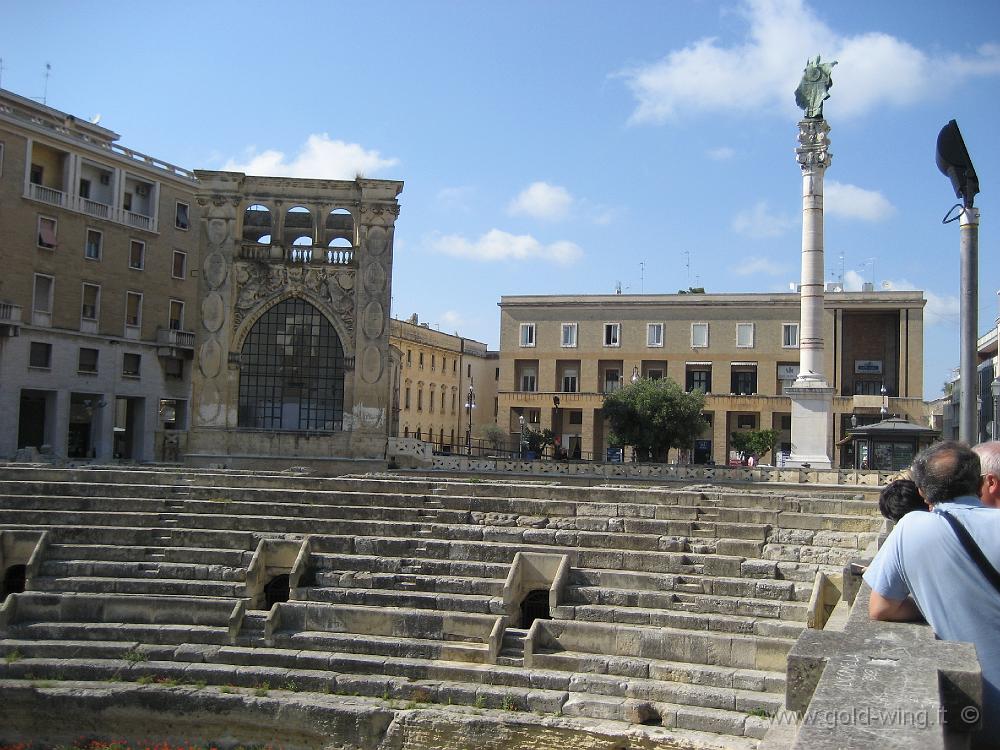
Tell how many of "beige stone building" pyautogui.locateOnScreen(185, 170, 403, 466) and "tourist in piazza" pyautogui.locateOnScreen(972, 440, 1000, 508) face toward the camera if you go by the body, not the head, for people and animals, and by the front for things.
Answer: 1

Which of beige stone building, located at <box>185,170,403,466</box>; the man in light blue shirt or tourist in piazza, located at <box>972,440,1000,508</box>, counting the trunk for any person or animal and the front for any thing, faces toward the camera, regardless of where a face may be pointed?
the beige stone building

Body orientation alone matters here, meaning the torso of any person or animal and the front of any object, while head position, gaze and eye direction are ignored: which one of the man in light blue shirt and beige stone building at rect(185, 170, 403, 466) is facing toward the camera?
the beige stone building

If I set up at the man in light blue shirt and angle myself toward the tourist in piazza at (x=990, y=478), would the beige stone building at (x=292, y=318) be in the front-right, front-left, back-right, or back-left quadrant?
front-left

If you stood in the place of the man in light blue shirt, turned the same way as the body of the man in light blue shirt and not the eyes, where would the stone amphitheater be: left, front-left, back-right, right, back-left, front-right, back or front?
front

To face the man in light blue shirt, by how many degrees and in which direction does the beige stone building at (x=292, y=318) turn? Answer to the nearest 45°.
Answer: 0° — it already faces them

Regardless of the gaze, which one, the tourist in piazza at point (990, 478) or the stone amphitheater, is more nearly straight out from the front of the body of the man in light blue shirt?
the stone amphitheater

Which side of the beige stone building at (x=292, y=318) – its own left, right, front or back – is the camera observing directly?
front

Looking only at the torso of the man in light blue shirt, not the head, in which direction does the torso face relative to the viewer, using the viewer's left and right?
facing away from the viewer and to the left of the viewer

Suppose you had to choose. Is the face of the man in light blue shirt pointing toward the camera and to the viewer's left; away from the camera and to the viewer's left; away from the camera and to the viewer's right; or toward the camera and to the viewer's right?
away from the camera and to the viewer's left

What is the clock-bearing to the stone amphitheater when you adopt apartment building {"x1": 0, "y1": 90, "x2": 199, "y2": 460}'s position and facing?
The stone amphitheater is roughly at 1 o'clock from the apartment building.

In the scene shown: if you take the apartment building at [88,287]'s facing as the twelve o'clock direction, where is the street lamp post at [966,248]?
The street lamp post is roughly at 1 o'clock from the apartment building.

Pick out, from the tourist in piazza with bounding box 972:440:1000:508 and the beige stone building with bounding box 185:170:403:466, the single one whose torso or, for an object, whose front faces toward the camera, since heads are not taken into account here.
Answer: the beige stone building

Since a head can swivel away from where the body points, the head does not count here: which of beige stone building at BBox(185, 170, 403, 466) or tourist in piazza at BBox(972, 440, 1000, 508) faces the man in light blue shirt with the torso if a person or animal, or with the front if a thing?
the beige stone building
